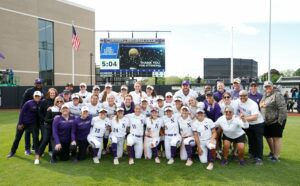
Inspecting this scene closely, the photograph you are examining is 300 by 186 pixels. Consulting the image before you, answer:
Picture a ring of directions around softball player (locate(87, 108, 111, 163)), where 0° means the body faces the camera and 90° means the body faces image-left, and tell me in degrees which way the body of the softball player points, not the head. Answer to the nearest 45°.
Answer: approximately 0°

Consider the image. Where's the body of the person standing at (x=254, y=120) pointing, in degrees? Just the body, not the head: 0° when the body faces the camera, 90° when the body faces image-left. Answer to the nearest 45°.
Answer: approximately 45°

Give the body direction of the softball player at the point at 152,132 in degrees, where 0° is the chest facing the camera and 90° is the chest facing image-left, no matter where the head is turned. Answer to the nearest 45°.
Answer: approximately 0°

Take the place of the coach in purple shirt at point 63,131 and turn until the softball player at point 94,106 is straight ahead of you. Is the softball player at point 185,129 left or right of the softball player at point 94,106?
right

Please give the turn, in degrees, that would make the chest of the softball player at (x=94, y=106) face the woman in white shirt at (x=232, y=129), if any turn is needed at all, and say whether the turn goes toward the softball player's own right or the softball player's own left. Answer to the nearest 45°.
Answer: approximately 45° to the softball player's own left
